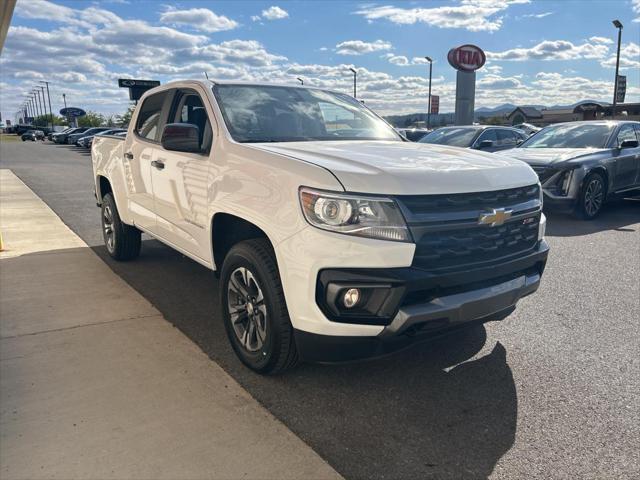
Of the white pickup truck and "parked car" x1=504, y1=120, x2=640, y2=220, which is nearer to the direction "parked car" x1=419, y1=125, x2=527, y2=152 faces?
the white pickup truck

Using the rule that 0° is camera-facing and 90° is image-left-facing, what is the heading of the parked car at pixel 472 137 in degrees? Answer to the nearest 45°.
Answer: approximately 45°

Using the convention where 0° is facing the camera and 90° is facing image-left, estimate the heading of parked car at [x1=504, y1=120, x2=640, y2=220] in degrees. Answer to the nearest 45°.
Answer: approximately 45°

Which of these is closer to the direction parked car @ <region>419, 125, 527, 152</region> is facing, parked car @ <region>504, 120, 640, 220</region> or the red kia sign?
the parked car

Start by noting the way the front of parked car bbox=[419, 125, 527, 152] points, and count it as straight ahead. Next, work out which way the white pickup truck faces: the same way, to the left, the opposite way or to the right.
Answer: to the left

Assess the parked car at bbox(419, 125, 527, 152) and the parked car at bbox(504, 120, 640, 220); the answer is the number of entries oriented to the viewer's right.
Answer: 0

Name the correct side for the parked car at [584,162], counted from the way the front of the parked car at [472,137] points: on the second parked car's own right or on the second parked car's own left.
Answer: on the second parked car's own left

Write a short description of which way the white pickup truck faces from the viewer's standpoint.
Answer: facing the viewer and to the right of the viewer

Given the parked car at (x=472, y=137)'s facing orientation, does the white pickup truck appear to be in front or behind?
in front

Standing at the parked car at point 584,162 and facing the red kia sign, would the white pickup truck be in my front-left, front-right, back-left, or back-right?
back-left

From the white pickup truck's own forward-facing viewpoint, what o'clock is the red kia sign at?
The red kia sign is roughly at 8 o'clock from the white pickup truck.

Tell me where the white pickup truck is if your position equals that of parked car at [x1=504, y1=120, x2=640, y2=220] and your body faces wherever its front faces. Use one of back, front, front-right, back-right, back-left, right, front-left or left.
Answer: front-left

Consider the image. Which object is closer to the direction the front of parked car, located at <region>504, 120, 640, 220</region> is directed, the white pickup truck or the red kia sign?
the white pickup truck

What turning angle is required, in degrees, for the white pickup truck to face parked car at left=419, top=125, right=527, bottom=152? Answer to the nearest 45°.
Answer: approximately 135° to its left
